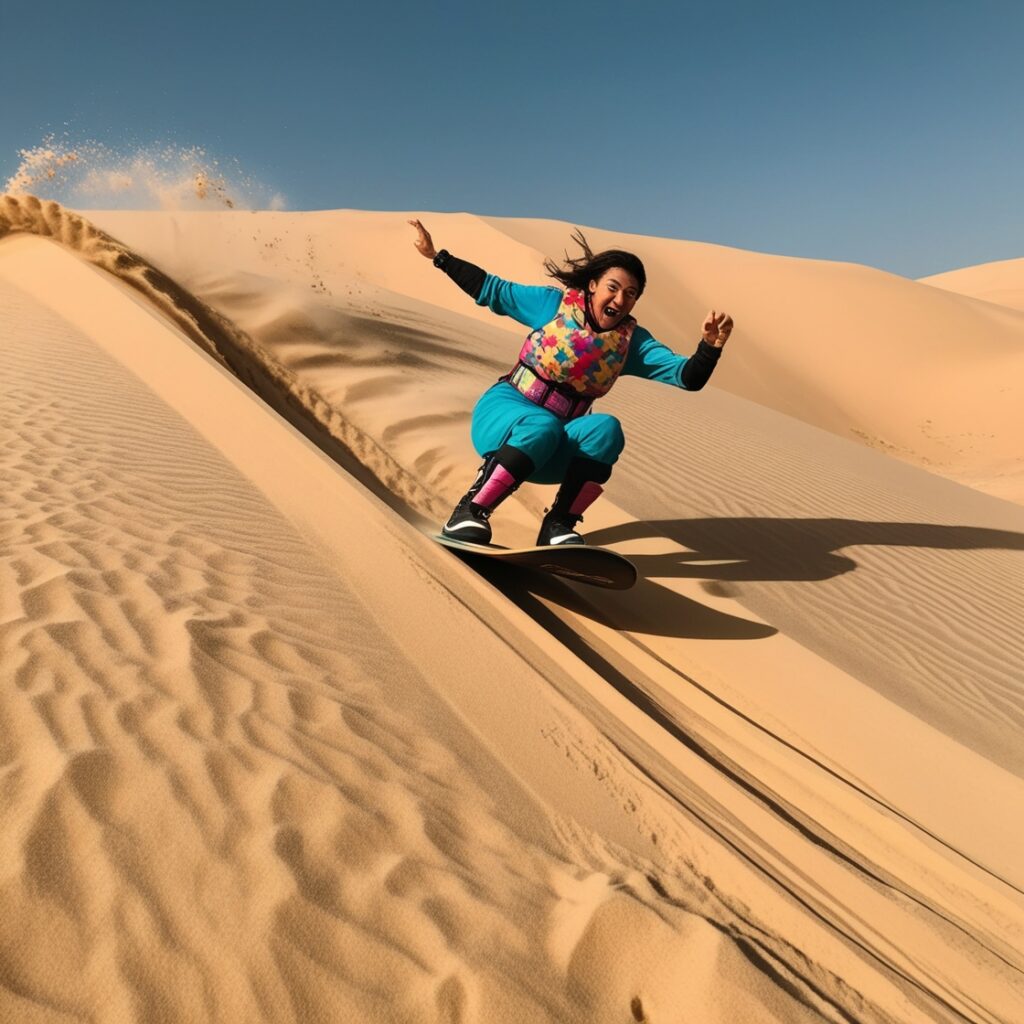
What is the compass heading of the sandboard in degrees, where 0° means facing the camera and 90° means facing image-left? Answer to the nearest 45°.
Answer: approximately 315°
